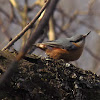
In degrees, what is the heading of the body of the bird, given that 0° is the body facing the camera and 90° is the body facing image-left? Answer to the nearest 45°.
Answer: approximately 270°
